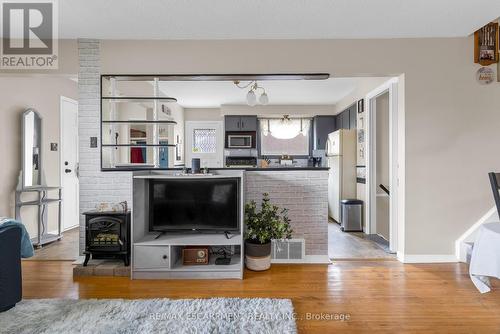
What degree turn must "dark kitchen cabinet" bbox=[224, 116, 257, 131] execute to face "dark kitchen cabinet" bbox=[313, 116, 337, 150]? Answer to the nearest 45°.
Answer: approximately 90° to its left

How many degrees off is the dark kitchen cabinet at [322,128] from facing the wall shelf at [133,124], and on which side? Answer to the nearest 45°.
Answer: approximately 45° to its right

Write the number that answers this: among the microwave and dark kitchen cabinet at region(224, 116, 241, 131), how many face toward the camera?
2

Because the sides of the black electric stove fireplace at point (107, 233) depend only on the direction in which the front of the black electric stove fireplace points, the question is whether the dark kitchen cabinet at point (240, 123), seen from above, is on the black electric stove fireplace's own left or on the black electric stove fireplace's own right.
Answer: on the black electric stove fireplace's own left

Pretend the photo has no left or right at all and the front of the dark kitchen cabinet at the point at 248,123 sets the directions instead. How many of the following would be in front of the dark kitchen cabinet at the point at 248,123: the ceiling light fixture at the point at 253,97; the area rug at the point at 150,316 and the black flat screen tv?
3

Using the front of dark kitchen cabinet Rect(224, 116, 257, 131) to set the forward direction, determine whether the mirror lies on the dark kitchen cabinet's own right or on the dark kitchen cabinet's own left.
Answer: on the dark kitchen cabinet's own right

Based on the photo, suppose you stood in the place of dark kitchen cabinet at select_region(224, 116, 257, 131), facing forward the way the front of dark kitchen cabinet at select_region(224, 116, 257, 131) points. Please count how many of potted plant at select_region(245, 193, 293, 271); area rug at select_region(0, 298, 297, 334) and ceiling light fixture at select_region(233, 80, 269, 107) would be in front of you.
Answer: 3

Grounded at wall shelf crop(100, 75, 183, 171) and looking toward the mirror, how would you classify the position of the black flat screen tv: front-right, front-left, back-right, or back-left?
back-left
